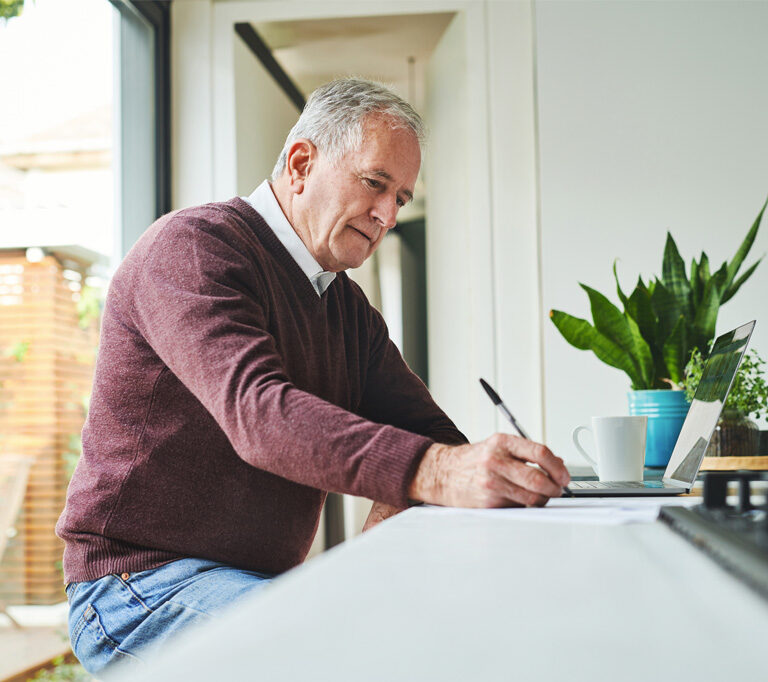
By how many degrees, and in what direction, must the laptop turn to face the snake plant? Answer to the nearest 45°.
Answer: approximately 90° to its right

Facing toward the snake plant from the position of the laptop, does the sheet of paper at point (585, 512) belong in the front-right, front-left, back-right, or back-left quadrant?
back-left

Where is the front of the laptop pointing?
to the viewer's left

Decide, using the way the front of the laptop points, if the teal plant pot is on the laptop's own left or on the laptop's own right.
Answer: on the laptop's own right
